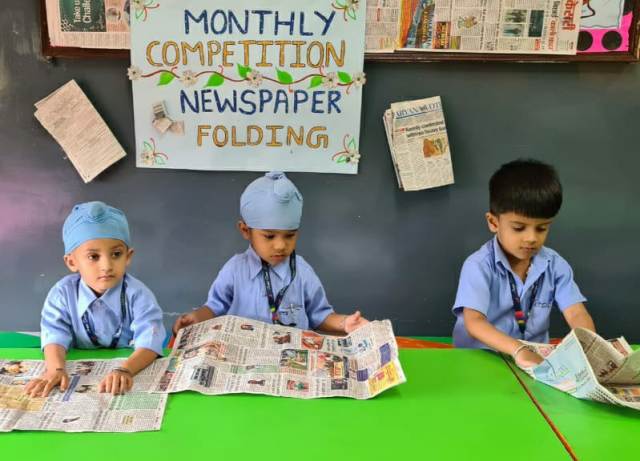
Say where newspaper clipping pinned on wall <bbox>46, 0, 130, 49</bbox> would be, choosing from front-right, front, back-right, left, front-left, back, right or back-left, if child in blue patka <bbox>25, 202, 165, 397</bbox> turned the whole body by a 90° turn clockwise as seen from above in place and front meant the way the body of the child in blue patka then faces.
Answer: right

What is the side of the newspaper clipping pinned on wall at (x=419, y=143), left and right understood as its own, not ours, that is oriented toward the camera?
front

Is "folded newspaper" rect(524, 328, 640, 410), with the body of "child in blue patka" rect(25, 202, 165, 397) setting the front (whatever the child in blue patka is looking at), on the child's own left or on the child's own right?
on the child's own left

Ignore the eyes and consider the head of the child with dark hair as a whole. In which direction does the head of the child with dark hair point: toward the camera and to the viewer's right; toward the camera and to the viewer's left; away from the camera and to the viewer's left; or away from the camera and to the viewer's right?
toward the camera and to the viewer's right

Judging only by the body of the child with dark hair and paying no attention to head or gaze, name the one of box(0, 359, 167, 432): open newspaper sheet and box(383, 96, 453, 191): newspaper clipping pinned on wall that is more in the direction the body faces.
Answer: the open newspaper sheet

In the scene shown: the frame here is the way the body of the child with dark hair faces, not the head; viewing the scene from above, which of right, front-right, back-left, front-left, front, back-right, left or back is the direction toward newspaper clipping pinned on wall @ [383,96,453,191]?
back

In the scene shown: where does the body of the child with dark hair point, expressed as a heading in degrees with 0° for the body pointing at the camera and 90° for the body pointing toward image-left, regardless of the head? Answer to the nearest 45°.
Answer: approximately 315°

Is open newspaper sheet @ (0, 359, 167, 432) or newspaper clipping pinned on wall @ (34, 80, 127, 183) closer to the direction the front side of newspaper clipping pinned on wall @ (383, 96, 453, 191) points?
the open newspaper sheet

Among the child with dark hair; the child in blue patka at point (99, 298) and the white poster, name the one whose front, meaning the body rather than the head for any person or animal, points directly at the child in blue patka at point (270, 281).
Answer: the white poster

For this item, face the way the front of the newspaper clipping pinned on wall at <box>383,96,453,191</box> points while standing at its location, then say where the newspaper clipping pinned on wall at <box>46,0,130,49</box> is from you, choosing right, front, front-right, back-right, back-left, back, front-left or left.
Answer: right

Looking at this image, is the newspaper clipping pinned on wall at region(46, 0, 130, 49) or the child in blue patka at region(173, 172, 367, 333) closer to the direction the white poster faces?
the child in blue patka

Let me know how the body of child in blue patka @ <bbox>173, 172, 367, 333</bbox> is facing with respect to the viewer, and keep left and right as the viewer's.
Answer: facing the viewer
